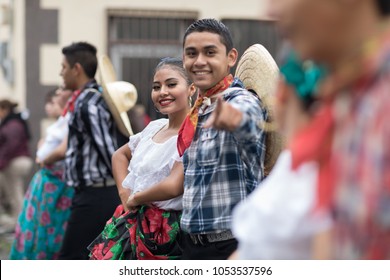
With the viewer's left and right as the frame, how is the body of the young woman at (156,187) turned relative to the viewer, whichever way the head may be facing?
facing the viewer and to the left of the viewer

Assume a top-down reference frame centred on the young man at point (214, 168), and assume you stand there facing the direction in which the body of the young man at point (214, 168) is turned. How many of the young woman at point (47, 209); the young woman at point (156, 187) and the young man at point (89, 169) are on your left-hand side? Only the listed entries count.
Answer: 0

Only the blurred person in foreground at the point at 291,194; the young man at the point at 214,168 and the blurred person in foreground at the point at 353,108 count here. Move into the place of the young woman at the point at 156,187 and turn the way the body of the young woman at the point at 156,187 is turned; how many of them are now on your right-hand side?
0

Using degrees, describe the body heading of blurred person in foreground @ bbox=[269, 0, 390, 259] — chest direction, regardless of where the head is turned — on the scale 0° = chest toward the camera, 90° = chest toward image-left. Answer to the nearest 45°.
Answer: approximately 90°

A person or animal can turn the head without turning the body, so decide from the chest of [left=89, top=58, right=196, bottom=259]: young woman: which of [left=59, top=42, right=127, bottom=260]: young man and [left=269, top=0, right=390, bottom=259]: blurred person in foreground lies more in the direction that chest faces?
the blurred person in foreground

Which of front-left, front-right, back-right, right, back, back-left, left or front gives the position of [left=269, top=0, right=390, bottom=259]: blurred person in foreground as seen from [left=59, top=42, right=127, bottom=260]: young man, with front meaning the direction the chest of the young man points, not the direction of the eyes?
left

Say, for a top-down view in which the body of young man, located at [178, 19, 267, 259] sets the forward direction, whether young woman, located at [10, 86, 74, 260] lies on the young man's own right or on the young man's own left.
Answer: on the young man's own right

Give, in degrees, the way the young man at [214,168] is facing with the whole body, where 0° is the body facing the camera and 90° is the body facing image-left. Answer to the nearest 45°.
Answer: approximately 45°

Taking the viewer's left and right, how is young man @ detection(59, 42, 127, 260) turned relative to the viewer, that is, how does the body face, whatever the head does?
facing to the left of the viewer

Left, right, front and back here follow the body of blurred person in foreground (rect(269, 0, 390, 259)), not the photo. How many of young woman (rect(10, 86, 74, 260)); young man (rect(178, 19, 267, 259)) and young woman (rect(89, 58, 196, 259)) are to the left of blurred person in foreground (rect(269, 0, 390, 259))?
0

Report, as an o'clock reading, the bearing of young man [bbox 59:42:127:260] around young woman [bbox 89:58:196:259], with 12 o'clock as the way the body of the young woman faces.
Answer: The young man is roughly at 4 o'clock from the young woman.

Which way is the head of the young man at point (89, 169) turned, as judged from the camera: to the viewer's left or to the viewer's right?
to the viewer's left

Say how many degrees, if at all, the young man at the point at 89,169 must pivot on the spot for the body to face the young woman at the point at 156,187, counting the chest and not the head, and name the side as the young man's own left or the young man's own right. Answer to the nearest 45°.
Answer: approximately 90° to the young man's own left
